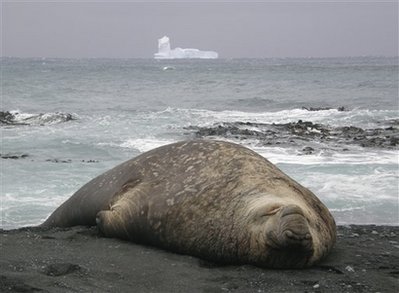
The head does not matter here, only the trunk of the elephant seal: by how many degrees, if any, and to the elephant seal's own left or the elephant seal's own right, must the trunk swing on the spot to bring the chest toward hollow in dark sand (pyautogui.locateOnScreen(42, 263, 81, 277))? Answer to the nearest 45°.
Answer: approximately 90° to the elephant seal's own right

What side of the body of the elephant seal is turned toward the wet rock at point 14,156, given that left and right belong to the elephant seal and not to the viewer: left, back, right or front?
back

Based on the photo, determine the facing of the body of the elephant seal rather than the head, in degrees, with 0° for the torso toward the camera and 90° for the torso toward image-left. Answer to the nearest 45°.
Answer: approximately 315°
